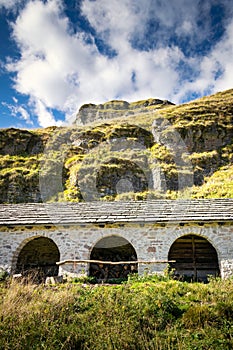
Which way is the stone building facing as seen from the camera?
toward the camera
